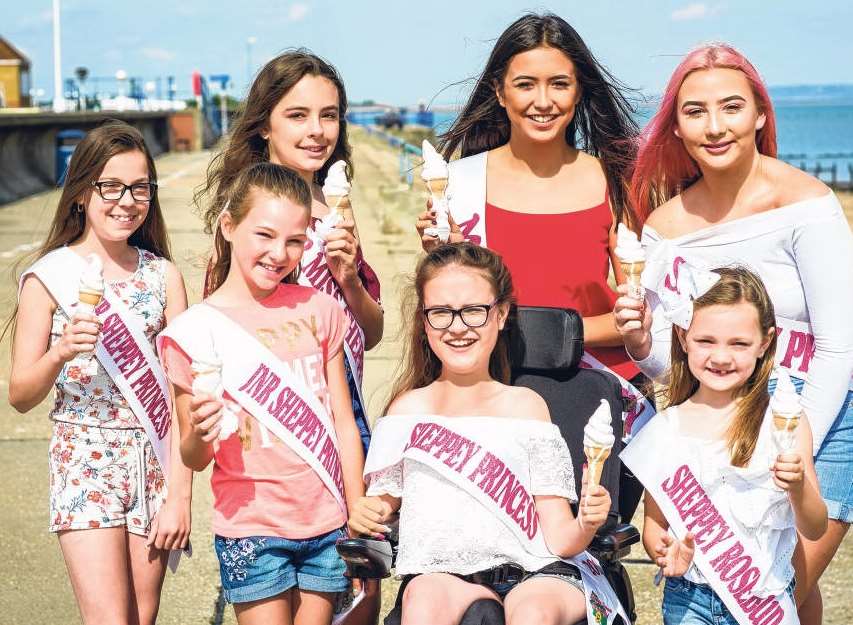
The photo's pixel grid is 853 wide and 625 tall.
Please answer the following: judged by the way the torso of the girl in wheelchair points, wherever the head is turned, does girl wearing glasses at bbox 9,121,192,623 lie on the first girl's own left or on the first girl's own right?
on the first girl's own right

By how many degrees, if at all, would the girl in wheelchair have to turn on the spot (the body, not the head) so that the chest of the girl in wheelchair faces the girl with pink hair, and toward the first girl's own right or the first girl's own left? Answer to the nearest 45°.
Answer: approximately 90° to the first girl's own left

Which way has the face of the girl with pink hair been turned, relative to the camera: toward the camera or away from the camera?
toward the camera

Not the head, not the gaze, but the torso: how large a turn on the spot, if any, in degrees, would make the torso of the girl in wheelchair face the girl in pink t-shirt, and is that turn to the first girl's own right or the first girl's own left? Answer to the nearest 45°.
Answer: approximately 90° to the first girl's own right

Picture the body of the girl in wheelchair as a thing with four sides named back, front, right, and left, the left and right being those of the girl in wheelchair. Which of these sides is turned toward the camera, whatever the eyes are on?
front

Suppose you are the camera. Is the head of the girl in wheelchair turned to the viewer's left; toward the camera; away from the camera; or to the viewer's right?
toward the camera

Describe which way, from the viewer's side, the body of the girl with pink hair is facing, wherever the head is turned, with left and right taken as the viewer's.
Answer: facing the viewer and to the left of the viewer

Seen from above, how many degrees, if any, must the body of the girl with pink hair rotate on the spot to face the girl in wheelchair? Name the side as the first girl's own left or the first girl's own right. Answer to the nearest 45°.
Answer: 0° — they already face them

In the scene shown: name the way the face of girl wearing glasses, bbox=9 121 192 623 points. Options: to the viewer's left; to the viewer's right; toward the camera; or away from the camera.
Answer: toward the camera

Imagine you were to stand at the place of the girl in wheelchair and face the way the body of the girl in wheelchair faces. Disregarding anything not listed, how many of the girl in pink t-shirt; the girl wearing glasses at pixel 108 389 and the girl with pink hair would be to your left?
1

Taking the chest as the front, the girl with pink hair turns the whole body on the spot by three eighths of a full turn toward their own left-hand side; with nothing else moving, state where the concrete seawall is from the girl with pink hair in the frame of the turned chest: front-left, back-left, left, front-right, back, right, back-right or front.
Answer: back-left

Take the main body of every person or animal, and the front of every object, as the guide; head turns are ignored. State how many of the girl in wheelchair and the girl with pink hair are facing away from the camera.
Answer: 0
